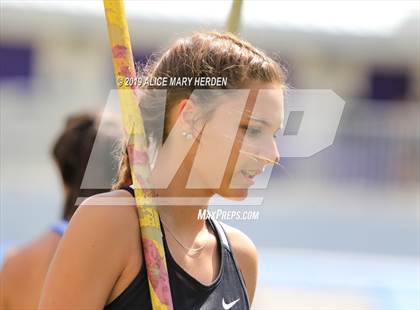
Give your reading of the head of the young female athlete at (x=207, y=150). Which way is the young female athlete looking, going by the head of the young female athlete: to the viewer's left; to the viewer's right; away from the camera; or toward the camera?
to the viewer's right

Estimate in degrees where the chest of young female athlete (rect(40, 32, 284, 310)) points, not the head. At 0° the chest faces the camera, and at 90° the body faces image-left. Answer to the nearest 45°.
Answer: approximately 315°

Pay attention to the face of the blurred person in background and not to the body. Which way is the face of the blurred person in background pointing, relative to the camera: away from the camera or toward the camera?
away from the camera
